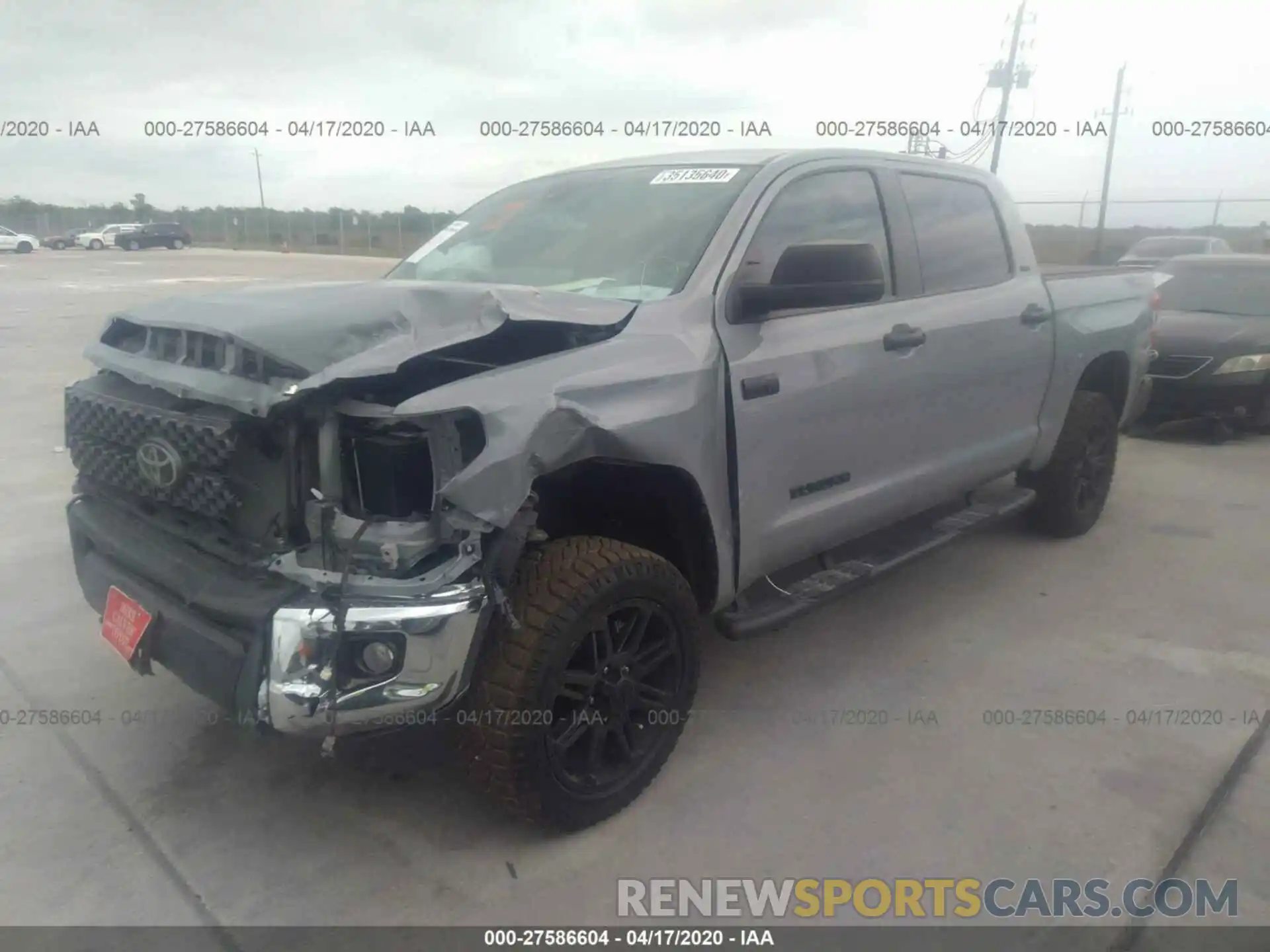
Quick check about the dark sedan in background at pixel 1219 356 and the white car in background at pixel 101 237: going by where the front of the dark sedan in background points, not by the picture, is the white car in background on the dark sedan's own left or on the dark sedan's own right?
on the dark sedan's own right

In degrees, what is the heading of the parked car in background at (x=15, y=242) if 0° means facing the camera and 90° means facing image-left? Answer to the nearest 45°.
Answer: approximately 270°

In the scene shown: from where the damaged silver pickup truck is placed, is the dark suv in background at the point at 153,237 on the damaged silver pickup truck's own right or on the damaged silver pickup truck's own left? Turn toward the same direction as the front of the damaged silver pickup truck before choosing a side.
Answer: on the damaged silver pickup truck's own right

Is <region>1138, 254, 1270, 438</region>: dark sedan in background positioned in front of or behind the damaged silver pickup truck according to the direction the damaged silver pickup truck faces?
behind

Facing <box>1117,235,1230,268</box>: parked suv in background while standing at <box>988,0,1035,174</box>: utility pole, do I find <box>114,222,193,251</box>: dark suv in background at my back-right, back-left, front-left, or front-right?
back-right

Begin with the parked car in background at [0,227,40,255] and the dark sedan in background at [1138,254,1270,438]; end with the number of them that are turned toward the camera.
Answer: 1

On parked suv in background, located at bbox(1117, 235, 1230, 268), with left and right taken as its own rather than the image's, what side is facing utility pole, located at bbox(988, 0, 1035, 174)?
right

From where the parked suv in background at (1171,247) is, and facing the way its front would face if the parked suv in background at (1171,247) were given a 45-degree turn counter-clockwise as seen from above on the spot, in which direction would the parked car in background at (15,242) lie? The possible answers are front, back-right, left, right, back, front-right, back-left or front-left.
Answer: right

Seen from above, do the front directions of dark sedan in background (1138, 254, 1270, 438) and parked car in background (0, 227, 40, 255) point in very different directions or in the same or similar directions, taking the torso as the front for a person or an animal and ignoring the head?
very different directions
